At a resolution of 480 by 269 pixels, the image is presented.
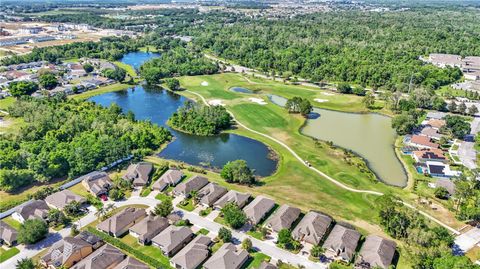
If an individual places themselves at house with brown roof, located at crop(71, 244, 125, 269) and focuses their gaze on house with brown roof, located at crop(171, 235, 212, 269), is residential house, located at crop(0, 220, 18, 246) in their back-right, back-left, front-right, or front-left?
back-left

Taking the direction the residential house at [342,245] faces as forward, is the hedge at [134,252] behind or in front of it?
in front

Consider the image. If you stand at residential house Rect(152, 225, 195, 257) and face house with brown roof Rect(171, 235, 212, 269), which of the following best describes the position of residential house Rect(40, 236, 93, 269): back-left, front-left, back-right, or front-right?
back-right

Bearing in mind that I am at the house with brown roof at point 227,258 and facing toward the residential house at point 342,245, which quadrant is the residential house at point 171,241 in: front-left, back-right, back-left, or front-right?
back-left

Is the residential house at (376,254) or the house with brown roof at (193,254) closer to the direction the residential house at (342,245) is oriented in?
the house with brown roof

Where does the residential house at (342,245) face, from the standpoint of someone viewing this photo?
facing the viewer and to the left of the viewer
